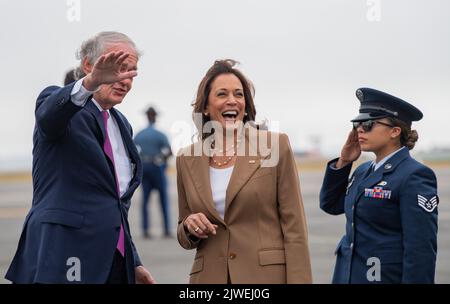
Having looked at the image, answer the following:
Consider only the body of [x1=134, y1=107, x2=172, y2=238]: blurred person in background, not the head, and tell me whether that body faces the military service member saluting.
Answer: no

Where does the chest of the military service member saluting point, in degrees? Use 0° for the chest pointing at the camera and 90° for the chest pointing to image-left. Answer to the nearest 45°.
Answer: approximately 45°

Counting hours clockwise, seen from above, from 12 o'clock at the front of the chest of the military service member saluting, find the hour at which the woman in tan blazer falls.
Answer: The woman in tan blazer is roughly at 1 o'clock from the military service member saluting.

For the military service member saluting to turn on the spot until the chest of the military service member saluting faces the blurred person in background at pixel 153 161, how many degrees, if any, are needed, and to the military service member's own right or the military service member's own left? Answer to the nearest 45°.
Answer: approximately 90° to the military service member's own right
